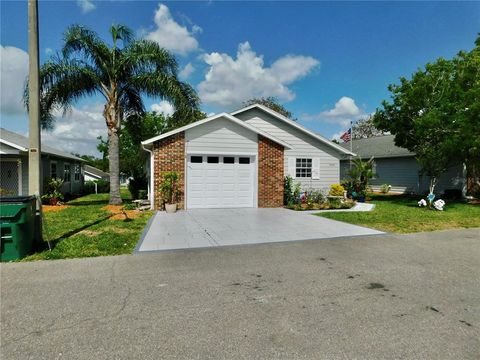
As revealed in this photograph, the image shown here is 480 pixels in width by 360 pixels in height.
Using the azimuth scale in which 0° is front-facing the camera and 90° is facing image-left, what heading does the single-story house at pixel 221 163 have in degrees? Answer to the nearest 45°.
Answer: approximately 0°

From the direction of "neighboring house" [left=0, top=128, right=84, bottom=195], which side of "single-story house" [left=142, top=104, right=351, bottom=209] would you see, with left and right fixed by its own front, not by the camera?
right

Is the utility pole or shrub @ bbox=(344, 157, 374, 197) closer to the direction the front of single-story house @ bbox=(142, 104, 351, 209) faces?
the utility pole

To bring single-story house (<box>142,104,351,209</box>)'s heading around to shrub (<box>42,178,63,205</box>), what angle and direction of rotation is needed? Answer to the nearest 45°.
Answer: approximately 90° to its right

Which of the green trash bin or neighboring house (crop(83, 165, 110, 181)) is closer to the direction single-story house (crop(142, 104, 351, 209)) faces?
the green trash bin

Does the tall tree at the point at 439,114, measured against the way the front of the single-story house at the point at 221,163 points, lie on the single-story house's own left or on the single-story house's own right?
on the single-story house's own left

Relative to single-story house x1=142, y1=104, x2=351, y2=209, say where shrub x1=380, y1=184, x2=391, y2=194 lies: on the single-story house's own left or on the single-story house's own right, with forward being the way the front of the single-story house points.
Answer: on the single-story house's own left

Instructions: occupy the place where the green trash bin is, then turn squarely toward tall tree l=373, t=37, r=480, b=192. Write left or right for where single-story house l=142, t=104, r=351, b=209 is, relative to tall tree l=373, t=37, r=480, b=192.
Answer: left

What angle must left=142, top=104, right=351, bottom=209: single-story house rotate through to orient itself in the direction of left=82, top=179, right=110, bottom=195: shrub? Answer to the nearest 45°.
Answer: approximately 135° to its right

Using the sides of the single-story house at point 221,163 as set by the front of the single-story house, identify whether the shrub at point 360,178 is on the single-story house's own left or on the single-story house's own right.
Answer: on the single-story house's own left

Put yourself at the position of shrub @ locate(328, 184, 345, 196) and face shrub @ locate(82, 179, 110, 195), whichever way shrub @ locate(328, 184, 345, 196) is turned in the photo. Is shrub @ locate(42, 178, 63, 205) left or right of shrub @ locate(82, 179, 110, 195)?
left

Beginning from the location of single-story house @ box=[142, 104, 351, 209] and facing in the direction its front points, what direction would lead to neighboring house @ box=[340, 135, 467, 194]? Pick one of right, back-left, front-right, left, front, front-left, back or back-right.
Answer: back-left
